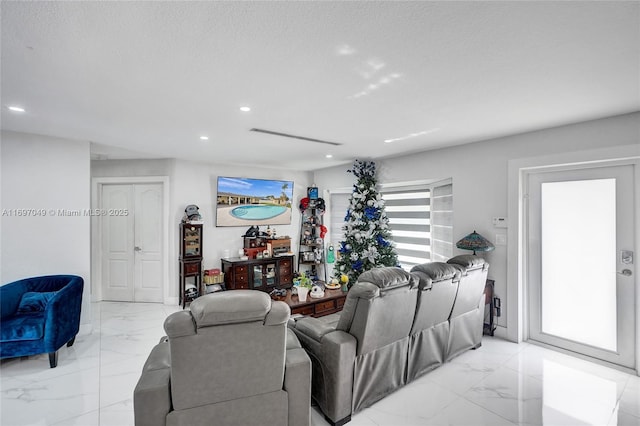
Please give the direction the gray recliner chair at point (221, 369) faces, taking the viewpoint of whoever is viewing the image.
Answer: facing away from the viewer

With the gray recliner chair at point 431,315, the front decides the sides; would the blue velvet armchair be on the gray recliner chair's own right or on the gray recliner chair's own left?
on the gray recliner chair's own left

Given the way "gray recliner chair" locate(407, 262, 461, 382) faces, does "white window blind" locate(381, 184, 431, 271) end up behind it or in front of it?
in front

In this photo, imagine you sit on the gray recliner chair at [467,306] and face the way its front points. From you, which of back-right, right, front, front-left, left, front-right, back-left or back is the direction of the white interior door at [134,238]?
front-left

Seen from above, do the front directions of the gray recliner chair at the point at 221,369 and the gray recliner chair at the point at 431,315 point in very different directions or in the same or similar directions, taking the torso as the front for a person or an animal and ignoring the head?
same or similar directions

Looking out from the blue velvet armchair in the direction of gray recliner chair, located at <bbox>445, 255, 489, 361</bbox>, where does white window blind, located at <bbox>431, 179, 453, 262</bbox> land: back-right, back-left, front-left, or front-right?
front-left

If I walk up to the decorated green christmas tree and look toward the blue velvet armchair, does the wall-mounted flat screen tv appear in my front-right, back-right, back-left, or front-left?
front-right

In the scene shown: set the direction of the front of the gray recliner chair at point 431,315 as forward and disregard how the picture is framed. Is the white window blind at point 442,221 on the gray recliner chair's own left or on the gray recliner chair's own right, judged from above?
on the gray recliner chair's own right

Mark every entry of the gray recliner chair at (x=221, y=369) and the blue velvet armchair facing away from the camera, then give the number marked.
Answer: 1

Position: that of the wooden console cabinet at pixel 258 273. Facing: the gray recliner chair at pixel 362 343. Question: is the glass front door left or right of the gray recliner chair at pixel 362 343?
left

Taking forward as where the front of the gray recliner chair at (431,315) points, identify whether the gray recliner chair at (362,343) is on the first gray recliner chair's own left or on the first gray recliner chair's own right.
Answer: on the first gray recliner chair's own left

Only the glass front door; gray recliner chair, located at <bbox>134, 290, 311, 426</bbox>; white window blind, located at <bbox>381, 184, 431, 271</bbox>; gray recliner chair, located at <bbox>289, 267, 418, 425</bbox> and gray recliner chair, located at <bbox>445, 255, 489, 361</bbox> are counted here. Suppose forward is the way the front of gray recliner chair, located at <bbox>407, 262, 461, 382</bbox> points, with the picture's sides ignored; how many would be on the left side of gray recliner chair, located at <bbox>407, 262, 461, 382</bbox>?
2

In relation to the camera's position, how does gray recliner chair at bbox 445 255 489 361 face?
facing away from the viewer and to the left of the viewer

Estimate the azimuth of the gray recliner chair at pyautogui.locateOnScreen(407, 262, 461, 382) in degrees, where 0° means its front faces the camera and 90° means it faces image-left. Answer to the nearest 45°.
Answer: approximately 135°

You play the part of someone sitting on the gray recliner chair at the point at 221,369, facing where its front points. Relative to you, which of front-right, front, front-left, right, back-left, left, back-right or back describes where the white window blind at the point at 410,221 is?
front-right

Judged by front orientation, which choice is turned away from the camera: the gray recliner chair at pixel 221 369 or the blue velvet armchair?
the gray recliner chair
